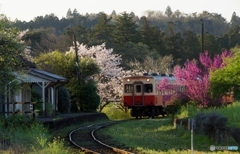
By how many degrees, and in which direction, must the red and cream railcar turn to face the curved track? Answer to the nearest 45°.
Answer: approximately 45° to its left

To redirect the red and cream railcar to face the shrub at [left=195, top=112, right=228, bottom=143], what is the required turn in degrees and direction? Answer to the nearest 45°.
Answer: approximately 45° to its left

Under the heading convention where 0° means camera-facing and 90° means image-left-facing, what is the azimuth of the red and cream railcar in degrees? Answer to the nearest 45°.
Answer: approximately 45°

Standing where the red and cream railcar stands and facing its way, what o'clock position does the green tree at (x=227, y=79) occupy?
The green tree is roughly at 10 o'clock from the red and cream railcar.

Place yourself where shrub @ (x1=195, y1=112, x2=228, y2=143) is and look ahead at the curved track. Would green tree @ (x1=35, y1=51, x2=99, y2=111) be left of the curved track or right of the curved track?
right
